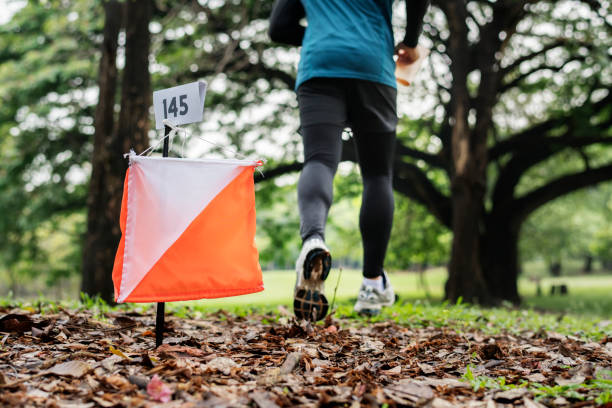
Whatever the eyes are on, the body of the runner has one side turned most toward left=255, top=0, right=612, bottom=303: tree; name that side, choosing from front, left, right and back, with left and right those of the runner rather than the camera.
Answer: front

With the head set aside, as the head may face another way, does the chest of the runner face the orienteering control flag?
no

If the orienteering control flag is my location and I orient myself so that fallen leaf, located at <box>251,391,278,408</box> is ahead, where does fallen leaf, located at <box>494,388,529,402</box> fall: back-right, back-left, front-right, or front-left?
front-left

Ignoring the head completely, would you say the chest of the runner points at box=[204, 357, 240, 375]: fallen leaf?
no

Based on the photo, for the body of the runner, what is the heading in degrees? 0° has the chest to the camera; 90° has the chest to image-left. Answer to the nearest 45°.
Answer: approximately 180°

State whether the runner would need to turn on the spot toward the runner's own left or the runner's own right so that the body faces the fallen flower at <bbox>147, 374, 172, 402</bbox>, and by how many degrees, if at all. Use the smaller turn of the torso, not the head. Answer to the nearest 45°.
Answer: approximately 180°

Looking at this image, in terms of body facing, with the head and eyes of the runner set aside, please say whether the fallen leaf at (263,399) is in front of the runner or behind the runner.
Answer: behind

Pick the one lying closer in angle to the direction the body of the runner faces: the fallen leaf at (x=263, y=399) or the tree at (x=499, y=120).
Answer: the tree

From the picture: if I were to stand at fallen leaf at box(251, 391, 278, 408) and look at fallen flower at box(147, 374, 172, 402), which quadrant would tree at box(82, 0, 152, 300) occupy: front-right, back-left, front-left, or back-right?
front-right

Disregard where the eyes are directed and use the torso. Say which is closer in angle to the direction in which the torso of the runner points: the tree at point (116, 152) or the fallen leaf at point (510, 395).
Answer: the tree

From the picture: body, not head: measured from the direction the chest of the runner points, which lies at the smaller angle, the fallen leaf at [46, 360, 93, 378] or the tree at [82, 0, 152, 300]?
the tree

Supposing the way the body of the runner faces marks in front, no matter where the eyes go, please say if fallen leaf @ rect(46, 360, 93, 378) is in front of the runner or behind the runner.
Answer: behind

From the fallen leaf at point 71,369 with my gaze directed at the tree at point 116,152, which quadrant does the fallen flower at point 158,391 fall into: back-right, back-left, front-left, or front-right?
back-right
